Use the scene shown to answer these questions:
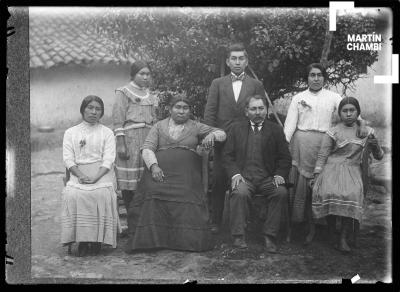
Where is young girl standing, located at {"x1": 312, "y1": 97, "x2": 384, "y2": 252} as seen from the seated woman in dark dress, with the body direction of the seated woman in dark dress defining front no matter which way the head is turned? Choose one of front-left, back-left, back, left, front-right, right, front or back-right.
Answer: left

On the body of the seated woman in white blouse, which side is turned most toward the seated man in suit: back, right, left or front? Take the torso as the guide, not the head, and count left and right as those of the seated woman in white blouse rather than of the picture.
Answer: left

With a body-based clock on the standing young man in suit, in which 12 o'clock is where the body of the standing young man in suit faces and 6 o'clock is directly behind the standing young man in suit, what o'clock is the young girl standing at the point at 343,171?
The young girl standing is roughly at 9 o'clock from the standing young man in suit.

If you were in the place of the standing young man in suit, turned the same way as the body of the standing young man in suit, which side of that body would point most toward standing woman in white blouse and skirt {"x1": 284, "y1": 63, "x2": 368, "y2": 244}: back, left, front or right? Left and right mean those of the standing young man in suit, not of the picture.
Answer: left

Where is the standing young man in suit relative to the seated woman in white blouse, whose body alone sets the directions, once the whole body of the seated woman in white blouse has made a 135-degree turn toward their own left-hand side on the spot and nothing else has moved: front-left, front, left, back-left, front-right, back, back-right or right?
front-right

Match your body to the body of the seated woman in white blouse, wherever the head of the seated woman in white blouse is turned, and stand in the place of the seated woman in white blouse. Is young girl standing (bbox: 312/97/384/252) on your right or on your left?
on your left

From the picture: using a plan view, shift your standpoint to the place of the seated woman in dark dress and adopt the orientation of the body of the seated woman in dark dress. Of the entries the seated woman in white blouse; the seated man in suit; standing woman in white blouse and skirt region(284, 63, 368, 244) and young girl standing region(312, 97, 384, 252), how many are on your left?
3

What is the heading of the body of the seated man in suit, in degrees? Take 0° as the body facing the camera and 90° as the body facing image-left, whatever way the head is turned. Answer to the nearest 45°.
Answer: approximately 0°
